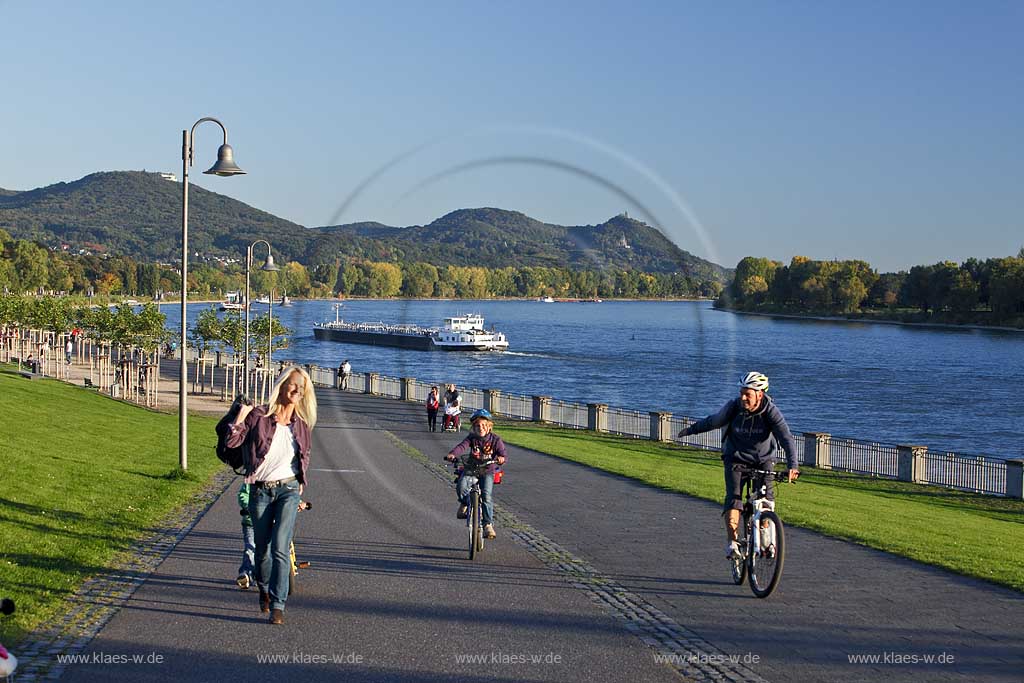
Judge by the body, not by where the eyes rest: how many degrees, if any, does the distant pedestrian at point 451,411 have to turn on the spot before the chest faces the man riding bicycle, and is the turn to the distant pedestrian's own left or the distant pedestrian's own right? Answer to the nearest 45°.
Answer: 0° — they already face them

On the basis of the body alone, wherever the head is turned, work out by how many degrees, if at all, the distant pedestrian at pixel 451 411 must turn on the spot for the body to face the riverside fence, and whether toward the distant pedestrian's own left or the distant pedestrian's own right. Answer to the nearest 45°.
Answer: approximately 90° to the distant pedestrian's own left

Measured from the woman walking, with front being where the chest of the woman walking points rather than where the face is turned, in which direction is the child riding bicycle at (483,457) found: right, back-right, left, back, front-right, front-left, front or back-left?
back-left

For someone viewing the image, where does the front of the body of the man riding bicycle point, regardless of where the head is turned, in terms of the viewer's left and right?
facing the viewer

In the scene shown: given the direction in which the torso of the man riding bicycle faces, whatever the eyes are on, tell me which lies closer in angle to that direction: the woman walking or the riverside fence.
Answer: the woman walking

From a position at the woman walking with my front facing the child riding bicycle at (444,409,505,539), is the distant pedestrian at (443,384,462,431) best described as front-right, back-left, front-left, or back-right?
front-left

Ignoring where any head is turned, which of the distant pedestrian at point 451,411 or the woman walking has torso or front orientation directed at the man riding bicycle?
the distant pedestrian

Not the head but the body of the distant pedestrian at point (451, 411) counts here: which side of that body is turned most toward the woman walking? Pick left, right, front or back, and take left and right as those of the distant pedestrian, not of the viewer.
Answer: front

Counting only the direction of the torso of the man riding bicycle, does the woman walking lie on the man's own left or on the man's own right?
on the man's own right

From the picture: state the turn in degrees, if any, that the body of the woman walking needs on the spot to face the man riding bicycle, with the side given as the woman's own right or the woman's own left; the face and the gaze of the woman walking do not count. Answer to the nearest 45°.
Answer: approximately 90° to the woman's own left

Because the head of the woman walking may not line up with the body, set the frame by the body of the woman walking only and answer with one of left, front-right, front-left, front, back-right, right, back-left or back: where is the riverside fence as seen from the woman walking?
back-left

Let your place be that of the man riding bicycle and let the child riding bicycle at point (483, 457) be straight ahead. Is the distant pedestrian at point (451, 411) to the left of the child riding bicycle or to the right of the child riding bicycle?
right

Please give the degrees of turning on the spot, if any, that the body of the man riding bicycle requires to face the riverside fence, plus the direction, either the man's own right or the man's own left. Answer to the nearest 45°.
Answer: approximately 180°

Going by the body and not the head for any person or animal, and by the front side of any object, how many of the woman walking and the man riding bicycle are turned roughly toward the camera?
2

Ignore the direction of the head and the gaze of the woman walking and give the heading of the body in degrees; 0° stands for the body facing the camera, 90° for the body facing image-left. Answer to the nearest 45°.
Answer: approximately 0°

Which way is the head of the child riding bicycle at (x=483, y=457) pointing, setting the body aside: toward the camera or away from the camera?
toward the camera

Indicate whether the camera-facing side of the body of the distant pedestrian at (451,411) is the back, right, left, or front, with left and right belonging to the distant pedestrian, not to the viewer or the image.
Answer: front

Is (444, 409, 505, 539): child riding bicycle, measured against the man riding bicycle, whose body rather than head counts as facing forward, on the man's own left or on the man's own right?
on the man's own right
